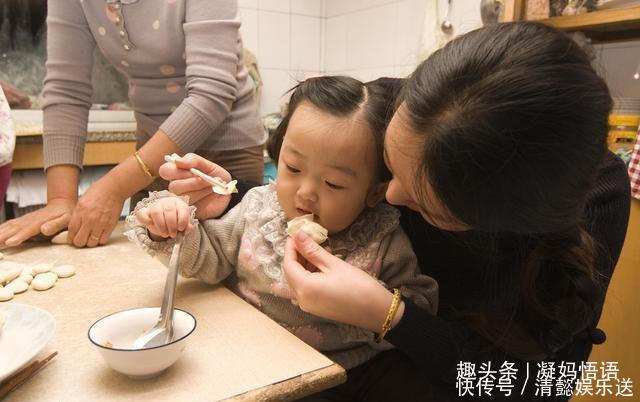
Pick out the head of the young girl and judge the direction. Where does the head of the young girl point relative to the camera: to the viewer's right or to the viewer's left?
to the viewer's left

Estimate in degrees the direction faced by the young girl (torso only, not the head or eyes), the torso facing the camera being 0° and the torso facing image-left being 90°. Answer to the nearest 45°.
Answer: approximately 45°

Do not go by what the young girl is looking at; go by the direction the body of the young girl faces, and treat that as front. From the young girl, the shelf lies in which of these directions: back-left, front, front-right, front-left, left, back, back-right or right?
back

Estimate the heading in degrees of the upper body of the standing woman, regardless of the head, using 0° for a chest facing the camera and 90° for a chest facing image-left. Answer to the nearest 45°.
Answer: approximately 45°

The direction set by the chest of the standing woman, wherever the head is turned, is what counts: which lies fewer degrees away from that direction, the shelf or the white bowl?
the white bowl
